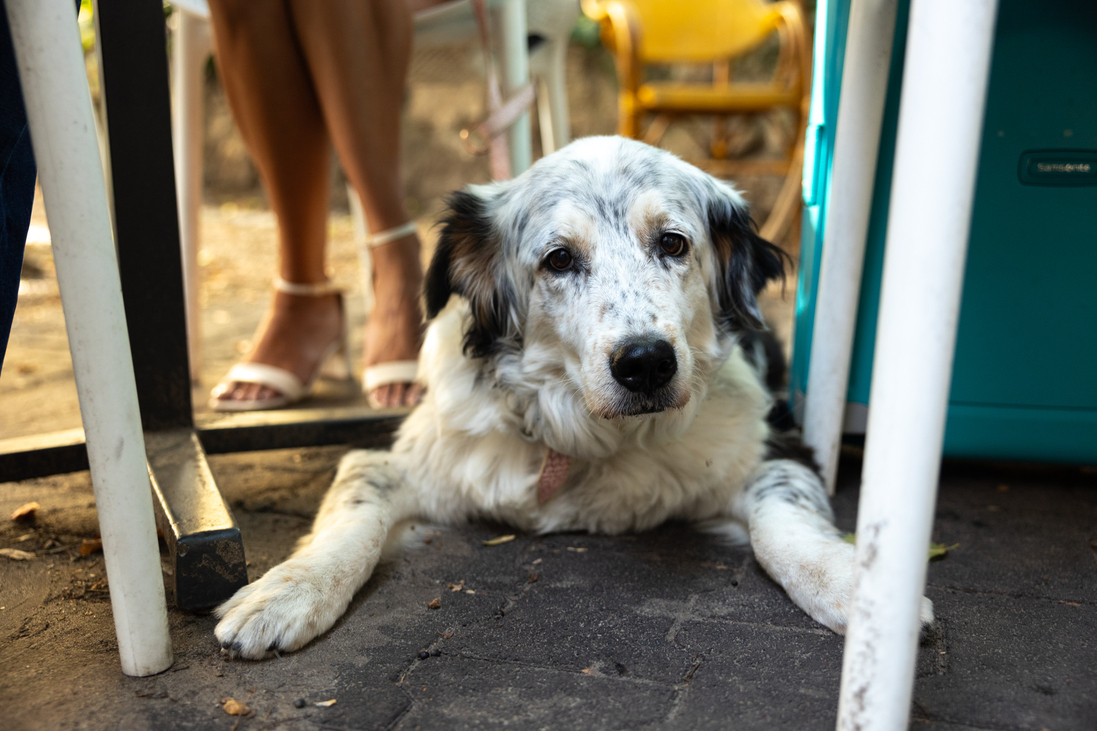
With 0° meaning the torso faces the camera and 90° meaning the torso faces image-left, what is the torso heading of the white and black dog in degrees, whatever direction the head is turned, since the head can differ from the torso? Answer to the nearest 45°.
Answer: approximately 0°

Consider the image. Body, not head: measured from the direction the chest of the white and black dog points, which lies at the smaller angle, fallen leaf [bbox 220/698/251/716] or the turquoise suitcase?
the fallen leaf

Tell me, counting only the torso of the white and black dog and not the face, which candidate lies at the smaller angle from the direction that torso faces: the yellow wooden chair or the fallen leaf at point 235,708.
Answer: the fallen leaf

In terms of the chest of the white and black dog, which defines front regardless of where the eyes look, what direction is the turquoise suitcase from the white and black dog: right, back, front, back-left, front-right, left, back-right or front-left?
left

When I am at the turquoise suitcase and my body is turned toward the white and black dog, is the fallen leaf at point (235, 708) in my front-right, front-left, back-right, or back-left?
front-left

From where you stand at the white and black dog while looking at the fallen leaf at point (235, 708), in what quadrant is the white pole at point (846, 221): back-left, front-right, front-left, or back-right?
back-left

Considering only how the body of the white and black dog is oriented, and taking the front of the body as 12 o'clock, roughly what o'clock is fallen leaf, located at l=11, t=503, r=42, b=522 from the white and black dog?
The fallen leaf is roughly at 3 o'clock from the white and black dog.

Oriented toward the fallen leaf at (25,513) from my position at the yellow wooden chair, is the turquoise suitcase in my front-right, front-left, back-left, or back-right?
front-left

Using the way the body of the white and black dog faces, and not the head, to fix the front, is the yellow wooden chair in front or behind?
behind

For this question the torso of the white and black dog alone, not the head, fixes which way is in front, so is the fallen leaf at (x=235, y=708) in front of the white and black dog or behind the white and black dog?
in front

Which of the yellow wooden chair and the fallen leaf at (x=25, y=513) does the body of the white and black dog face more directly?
the fallen leaf
